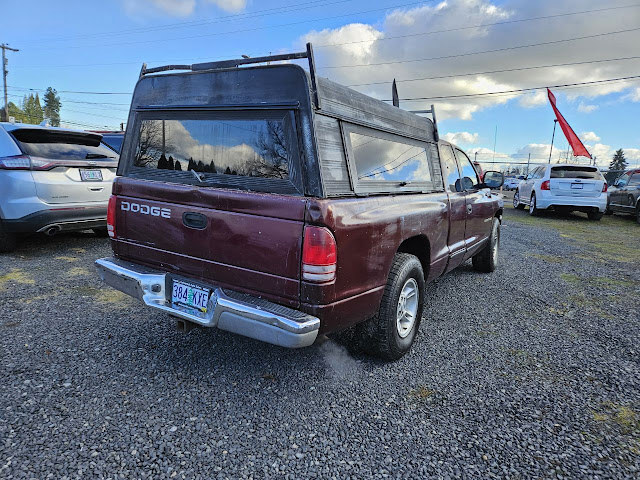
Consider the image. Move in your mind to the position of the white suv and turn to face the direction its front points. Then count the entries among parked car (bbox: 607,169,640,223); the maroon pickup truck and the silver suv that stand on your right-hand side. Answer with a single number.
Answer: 1

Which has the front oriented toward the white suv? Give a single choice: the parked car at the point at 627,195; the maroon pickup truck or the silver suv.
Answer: the maroon pickup truck

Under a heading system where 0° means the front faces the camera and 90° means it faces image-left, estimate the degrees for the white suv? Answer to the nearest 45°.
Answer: approximately 135°

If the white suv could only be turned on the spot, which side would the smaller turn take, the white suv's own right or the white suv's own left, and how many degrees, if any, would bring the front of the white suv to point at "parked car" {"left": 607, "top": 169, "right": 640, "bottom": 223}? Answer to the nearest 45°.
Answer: approximately 90° to the white suv's own right

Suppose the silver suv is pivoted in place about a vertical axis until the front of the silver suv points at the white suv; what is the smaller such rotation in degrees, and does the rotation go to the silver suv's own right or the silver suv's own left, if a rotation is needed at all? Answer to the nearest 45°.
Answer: approximately 135° to the silver suv's own right

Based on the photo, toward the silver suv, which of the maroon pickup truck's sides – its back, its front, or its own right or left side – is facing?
left

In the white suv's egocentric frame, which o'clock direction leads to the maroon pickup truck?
The maroon pickup truck is roughly at 8 o'clock from the white suv.

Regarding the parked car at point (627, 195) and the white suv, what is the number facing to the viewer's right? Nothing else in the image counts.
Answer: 0

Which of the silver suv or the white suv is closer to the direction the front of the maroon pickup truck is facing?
the white suv

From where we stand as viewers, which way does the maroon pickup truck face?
facing away from the viewer and to the right of the viewer

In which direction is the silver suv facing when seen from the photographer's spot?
facing away from the viewer and to the left of the viewer

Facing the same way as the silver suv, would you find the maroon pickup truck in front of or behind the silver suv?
behind
